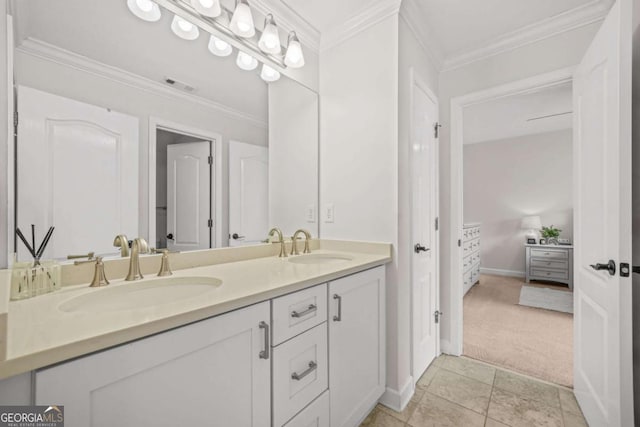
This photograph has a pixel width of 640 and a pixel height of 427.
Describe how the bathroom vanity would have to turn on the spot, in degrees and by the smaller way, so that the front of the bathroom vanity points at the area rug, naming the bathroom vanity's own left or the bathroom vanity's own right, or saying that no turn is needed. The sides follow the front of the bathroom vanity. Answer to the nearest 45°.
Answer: approximately 45° to the bathroom vanity's own left

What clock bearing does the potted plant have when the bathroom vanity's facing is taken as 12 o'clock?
The potted plant is roughly at 10 o'clock from the bathroom vanity.

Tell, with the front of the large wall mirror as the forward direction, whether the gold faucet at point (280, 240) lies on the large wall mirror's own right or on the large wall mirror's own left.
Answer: on the large wall mirror's own left

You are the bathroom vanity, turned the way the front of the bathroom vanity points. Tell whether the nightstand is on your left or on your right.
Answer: on your left

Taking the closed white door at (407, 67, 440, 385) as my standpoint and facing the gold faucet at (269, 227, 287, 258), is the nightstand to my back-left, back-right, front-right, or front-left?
back-right

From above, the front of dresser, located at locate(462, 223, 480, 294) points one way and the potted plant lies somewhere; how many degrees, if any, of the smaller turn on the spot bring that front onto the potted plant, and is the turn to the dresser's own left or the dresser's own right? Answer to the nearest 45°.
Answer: approximately 45° to the dresser's own left

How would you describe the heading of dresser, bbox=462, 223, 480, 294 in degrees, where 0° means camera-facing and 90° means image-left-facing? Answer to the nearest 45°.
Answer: approximately 270°

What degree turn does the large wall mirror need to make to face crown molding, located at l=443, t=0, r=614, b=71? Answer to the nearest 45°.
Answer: approximately 45° to its left

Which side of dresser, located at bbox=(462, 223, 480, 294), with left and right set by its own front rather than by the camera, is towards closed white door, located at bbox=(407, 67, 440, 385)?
right

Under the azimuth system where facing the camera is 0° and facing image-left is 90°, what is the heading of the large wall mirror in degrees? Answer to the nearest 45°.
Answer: approximately 315°
